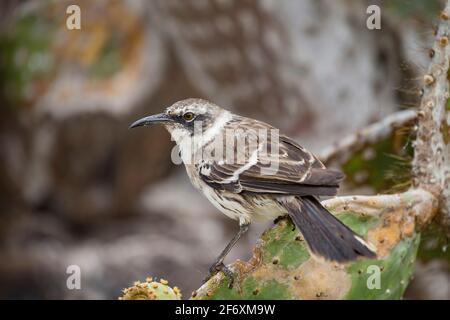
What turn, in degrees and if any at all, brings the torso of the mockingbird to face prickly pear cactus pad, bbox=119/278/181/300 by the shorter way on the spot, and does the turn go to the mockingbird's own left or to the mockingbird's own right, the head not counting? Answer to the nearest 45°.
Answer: approximately 45° to the mockingbird's own left

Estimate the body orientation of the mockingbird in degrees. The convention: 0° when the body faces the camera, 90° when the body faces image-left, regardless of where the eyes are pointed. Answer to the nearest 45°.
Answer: approximately 90°
